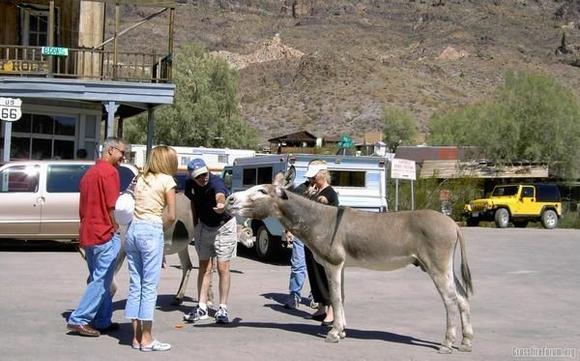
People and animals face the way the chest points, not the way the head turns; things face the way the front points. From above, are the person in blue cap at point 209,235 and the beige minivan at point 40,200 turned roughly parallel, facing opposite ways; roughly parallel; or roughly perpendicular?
roughly perpendicular

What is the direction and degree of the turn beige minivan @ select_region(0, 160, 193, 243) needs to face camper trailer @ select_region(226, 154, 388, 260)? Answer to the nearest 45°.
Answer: approximately 180°

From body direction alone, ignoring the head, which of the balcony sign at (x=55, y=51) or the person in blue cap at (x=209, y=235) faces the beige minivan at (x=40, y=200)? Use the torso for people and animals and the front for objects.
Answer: the balcony sign

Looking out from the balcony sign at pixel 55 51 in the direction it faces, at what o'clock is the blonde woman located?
The blonde woman is roughly at 12 o'clock from the balcony sign.

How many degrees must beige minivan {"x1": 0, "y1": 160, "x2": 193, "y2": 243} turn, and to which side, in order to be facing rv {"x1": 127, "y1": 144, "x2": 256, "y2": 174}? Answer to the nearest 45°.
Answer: approximately 90° to its right

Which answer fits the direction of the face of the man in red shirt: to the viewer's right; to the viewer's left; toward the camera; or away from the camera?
to the viewer's right

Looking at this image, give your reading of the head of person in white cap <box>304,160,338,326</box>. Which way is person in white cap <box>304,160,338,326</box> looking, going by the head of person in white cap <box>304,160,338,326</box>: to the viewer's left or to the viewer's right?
to the viewer's left

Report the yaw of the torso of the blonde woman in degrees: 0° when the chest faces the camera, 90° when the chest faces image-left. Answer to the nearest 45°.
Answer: approximately 225°

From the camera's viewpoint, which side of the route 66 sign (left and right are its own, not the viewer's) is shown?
front

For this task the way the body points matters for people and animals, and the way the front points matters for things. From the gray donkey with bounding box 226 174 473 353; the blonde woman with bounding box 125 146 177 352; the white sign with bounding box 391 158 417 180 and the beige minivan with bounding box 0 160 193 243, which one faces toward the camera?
the white sign

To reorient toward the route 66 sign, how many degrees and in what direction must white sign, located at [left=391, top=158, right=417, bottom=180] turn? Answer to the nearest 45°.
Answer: approximately 45° to its right

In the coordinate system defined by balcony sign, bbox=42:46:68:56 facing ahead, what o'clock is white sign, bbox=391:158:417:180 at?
The white sign is roughly at 9 o'clock from the balcony sign.

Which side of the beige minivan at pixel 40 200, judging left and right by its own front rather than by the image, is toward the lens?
left

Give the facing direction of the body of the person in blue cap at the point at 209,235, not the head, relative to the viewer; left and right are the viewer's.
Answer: facing the viewer

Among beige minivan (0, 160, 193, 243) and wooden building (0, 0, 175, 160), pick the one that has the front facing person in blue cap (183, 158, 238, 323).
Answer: the wooden building

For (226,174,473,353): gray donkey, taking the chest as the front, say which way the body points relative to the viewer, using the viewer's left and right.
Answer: facing to the left of the viewer

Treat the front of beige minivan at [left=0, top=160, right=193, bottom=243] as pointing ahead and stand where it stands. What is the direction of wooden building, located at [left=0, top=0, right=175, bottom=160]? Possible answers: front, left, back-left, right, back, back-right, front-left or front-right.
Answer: right

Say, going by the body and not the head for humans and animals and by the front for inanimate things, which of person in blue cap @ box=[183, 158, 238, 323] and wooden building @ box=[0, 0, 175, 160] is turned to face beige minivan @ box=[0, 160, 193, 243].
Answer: the wooden building

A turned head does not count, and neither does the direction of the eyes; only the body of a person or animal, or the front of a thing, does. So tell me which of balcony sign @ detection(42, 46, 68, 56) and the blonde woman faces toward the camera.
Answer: the balcony sign
